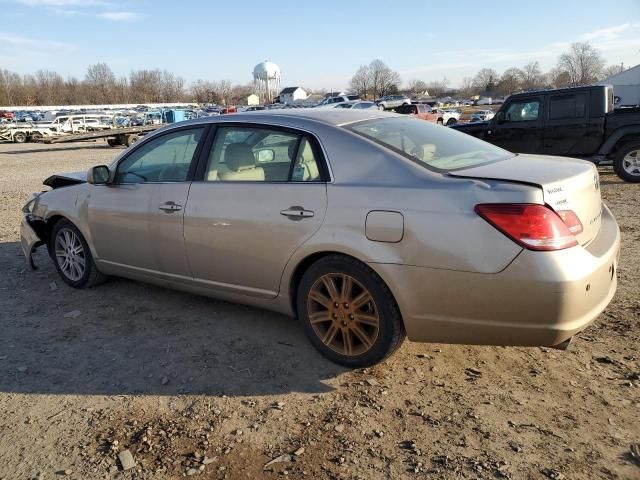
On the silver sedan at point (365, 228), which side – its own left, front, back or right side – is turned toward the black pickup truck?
right

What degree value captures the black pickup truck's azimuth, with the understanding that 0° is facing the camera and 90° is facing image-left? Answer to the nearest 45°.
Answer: approximately 90°

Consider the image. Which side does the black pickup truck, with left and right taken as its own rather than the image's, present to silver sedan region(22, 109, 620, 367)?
left

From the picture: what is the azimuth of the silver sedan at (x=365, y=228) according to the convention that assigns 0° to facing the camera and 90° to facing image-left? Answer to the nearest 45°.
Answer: approximately 135°

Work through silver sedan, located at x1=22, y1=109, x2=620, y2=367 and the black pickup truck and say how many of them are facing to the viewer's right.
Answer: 0
